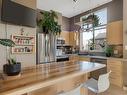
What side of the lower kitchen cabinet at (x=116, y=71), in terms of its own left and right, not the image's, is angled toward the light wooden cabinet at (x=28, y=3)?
front

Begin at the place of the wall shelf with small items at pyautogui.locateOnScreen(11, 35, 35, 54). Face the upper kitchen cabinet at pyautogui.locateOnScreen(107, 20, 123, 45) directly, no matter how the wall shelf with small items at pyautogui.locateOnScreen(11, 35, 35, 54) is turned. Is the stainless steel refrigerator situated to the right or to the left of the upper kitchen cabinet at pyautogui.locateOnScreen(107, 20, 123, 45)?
left

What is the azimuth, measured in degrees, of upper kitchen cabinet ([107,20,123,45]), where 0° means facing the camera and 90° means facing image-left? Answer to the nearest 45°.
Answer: approximately 45°

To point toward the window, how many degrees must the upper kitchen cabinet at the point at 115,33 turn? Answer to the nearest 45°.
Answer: approximately 90° to its right

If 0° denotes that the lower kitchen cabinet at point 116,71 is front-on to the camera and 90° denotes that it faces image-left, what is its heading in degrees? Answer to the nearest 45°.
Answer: approximately 45°

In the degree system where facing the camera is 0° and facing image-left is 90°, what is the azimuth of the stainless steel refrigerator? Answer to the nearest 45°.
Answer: approximately 315°

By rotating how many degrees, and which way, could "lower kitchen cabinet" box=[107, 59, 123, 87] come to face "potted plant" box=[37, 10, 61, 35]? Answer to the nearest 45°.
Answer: approximately 45° to its right

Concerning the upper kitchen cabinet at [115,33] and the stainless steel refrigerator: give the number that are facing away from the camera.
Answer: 0
